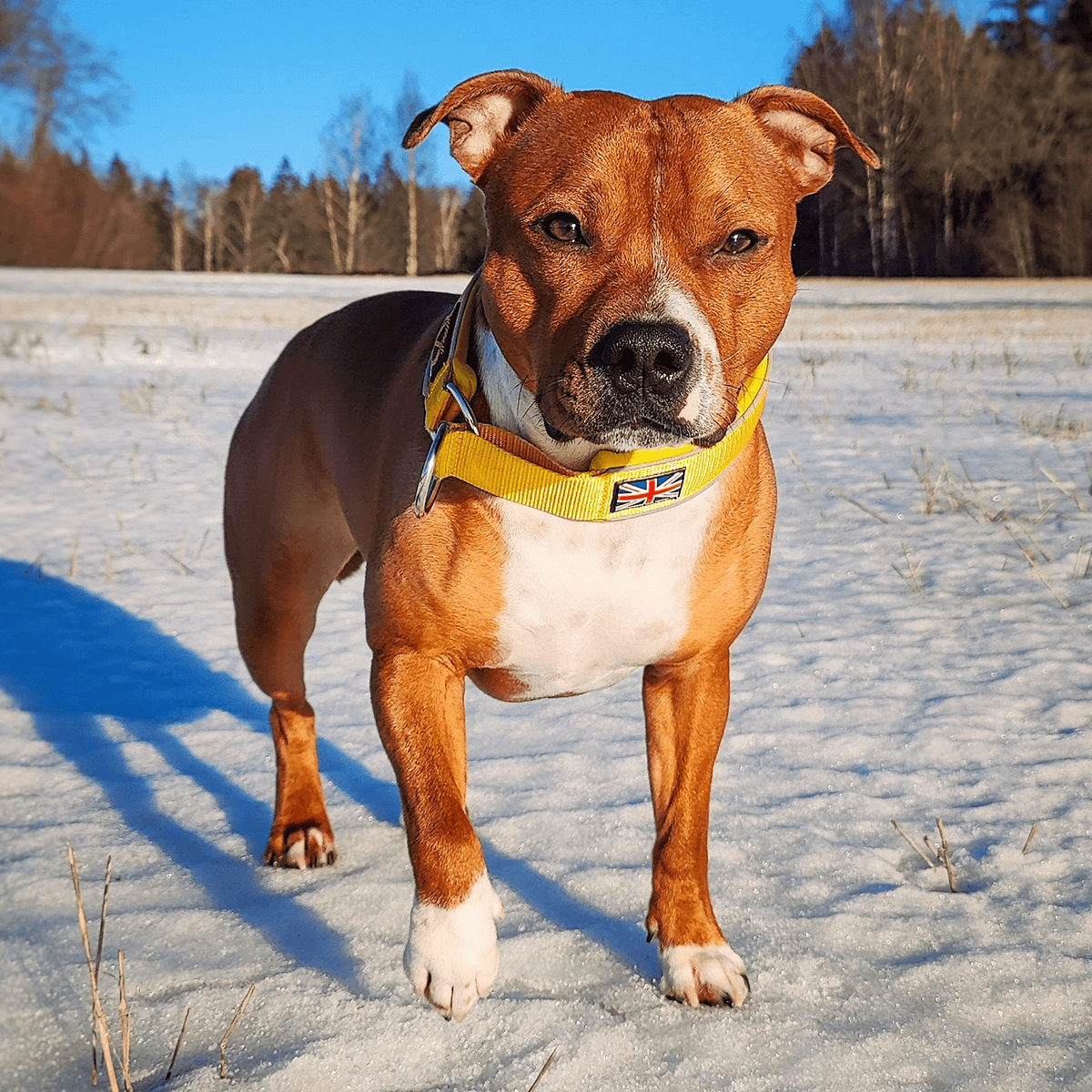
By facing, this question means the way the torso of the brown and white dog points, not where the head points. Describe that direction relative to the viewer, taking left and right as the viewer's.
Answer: facing the viewer and to the right of the viewer

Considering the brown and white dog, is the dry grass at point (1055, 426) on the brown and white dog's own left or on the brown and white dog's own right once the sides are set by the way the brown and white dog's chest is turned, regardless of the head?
on the brown and white dog's own left
